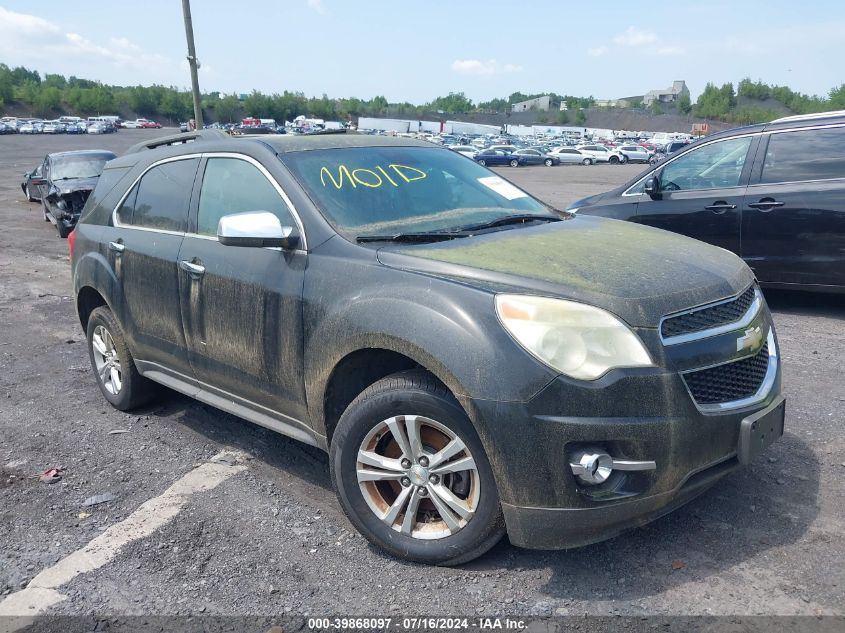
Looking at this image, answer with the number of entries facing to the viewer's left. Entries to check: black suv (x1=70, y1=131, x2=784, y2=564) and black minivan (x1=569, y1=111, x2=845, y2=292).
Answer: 1

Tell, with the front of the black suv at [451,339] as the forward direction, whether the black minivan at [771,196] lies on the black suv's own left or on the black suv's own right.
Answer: on the black suv's own left

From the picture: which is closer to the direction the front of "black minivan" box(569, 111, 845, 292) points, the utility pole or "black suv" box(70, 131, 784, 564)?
the utility pole

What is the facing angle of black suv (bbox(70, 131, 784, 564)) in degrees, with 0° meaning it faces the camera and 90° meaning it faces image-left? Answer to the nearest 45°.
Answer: approximately 315°

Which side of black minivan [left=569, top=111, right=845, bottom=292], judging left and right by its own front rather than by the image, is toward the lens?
left

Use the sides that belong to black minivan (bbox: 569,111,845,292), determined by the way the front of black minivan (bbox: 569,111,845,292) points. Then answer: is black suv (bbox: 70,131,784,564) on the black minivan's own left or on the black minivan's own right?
on the black minivan's own left

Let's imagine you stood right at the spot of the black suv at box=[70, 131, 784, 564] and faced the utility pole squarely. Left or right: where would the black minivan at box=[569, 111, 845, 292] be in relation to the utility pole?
right

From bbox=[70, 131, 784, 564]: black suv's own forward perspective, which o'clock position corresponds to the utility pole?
The utility pole is roughly at 7 o'clock from the black suv.

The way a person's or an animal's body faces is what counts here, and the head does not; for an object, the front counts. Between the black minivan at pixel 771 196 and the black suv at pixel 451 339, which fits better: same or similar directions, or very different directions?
very different directions
